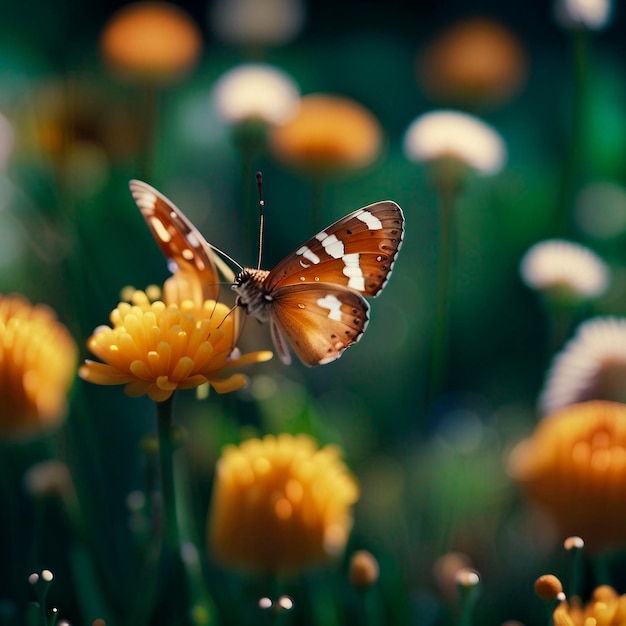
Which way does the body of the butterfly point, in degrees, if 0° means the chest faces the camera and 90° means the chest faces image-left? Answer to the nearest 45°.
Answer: approximately 45°

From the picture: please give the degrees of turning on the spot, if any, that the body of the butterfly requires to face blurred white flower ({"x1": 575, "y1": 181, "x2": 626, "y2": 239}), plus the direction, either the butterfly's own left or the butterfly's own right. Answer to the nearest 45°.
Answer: approximately 180°
